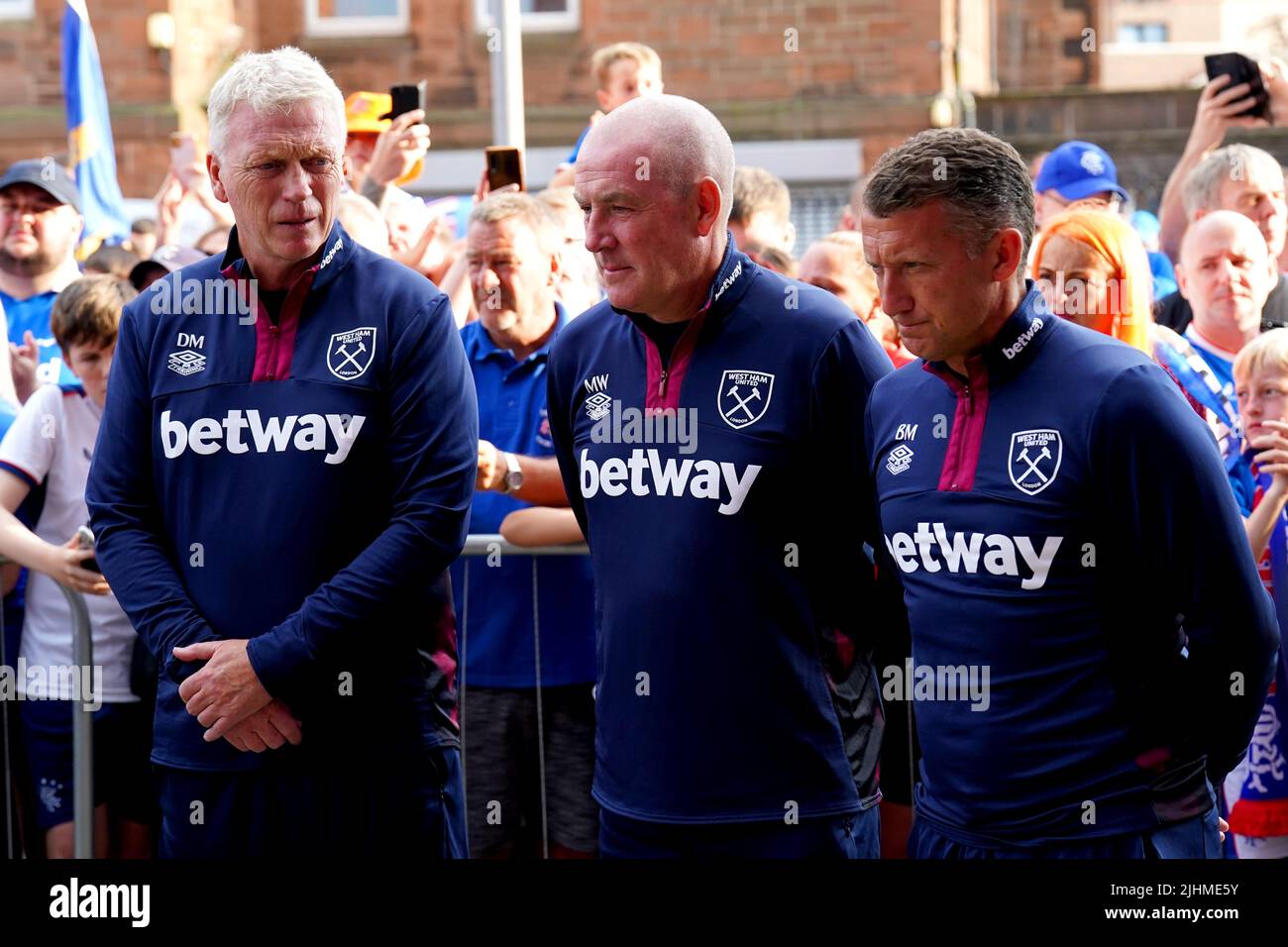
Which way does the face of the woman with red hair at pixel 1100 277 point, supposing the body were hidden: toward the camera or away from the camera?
toward the camera

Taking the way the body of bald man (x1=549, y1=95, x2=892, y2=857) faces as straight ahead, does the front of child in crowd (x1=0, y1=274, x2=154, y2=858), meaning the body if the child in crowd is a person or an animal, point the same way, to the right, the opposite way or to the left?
to the left

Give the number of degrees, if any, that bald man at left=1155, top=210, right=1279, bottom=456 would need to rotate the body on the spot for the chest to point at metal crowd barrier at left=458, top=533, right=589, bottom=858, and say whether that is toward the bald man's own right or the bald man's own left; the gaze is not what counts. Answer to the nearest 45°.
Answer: approximately 45° to the bald man's own right

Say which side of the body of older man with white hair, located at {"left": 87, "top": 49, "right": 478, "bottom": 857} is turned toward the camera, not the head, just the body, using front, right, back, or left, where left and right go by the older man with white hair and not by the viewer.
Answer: front

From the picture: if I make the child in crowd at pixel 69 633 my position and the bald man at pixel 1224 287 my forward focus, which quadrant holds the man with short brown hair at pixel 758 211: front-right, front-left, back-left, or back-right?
front-left

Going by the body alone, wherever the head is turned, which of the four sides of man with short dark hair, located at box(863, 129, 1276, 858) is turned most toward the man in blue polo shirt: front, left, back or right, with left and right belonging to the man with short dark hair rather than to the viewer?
right

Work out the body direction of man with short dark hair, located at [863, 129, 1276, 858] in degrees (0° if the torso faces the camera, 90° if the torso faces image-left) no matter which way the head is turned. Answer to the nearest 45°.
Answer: approximately 45°

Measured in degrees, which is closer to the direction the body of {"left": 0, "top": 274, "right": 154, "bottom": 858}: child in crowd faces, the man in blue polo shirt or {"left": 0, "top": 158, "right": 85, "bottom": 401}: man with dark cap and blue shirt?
the man in blue polo shirt

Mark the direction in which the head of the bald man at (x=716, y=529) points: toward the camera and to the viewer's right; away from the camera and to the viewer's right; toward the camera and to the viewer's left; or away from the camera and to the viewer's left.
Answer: toward the camera and to the viewer's left

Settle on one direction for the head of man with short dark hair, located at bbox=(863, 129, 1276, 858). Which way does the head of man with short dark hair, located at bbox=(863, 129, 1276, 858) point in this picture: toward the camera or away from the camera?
toward the camera

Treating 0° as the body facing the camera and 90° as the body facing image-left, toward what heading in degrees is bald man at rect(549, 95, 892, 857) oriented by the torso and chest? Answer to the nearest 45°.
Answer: approximately 45°

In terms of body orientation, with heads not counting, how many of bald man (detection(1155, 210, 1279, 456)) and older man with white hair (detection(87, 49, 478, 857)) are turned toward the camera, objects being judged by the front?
2

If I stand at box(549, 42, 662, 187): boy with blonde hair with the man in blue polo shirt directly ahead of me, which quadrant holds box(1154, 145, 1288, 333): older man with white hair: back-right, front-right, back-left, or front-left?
front-left
